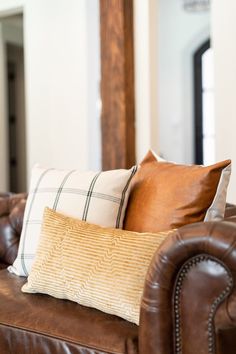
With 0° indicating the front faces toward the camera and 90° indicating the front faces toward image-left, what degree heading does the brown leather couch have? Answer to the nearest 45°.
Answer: approximately 45°

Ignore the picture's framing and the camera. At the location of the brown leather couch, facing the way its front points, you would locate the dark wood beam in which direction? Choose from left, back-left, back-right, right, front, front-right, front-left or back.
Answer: back-right
